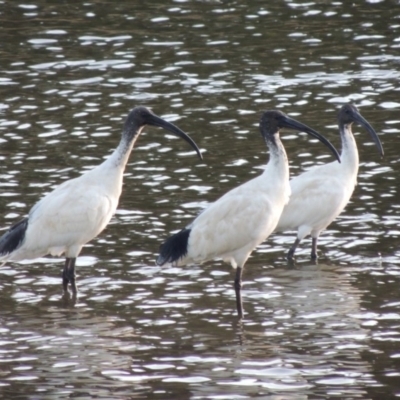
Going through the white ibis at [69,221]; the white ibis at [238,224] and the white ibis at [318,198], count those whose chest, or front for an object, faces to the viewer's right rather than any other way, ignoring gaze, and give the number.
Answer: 3

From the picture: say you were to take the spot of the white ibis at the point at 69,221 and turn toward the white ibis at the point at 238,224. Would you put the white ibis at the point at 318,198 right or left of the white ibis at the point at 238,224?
left

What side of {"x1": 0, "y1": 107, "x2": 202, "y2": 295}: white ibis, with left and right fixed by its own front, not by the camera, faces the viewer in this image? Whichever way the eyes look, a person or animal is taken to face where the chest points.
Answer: right

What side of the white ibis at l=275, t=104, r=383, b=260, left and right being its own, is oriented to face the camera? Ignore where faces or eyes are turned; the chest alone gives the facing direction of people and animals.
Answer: right

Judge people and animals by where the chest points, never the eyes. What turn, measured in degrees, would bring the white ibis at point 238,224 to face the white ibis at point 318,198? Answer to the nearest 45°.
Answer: approximately 45° to its left

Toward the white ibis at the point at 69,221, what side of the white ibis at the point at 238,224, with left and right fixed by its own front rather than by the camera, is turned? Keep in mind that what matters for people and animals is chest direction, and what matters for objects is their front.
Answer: back

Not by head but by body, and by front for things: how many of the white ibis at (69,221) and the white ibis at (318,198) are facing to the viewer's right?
2

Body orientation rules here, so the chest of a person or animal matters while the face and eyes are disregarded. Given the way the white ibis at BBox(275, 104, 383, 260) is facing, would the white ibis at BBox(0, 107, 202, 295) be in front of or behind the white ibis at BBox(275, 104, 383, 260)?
behind

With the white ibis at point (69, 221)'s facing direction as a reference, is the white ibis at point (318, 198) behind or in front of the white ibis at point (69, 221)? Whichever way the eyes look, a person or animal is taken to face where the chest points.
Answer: in front

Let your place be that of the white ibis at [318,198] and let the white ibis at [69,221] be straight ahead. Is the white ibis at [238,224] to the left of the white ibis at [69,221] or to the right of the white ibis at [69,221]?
left

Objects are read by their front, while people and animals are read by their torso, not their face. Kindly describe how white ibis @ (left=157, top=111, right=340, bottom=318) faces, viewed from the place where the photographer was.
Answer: facing to the right of the viewer

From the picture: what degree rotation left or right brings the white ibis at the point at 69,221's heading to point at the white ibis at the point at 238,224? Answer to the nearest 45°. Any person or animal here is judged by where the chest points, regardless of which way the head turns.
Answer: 0° — it already faces it
